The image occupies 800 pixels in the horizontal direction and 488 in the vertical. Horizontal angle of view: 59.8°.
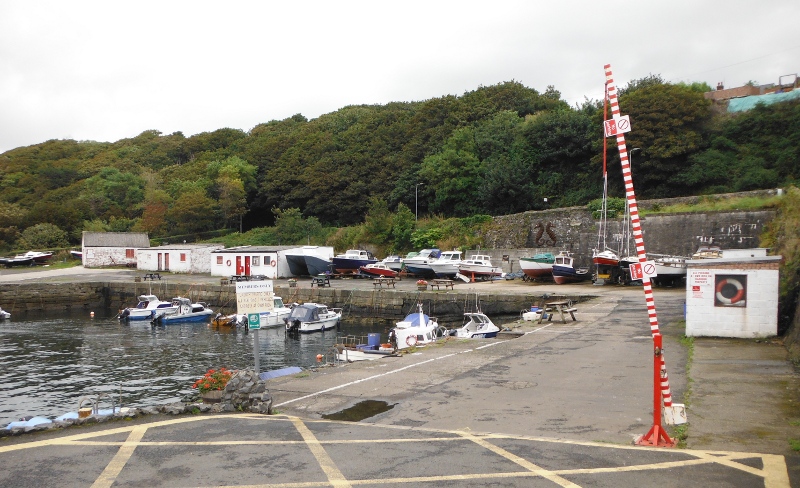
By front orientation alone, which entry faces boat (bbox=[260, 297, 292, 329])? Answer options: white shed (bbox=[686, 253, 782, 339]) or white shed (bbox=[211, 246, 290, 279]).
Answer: white shed (bbox=[211, 246, 290, 279])

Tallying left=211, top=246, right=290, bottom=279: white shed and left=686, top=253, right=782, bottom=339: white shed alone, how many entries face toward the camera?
2

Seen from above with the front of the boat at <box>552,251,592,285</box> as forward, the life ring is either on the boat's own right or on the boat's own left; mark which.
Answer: on the boat's own left

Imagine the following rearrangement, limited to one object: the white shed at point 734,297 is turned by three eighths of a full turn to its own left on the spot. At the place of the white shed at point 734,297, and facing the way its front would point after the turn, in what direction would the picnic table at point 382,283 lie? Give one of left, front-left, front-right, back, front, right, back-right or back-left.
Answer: left

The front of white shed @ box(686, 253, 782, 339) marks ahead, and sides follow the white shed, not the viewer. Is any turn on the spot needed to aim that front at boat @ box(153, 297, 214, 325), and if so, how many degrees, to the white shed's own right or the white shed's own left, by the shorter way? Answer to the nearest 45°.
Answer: approximately 90° to the white shed's own right

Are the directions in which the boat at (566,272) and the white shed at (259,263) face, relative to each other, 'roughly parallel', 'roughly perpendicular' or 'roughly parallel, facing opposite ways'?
roughly perpendicular

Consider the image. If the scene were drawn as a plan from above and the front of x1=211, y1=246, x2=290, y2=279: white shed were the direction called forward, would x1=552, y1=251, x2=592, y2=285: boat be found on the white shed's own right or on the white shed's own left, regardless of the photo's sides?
on the white shed's own left
